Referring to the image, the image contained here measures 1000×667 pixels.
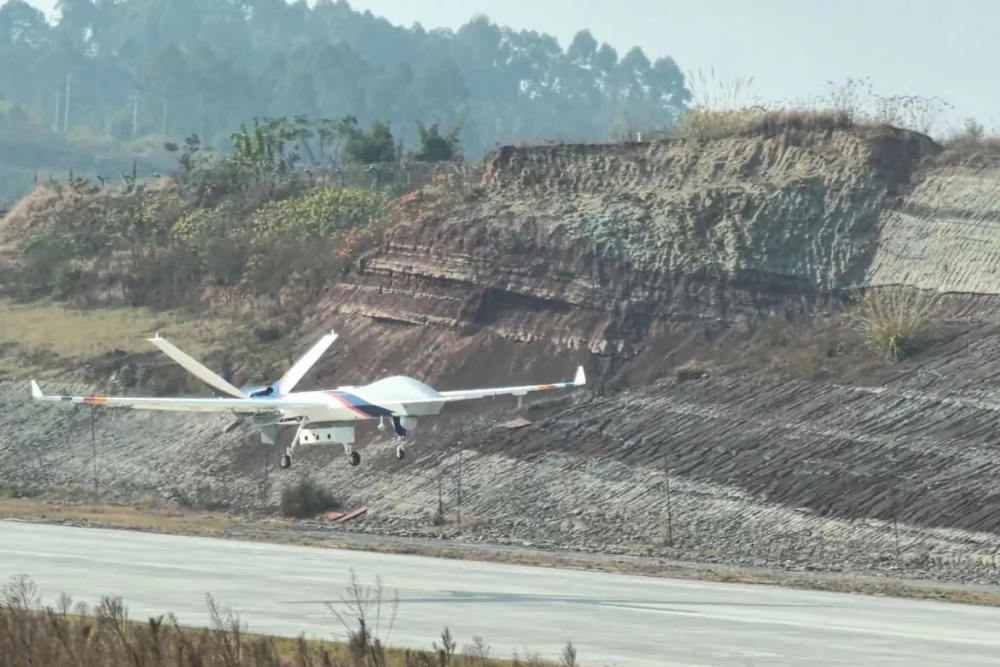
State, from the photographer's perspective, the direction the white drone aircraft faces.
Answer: facing the viewer and to the right of the viewer
